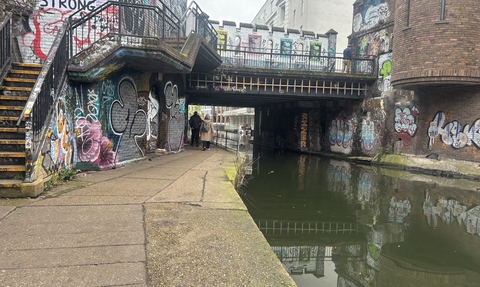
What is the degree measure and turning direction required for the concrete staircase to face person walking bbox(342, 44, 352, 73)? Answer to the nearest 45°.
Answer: approximately 90° to its left

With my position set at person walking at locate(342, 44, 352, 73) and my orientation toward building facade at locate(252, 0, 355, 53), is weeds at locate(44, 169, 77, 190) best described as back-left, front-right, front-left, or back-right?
back-left

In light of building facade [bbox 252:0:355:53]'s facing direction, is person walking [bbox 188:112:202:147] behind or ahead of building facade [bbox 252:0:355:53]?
ahead

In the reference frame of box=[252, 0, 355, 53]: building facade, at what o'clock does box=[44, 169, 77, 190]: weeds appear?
The weeds is roughly at 11 o'clock from the building facade.

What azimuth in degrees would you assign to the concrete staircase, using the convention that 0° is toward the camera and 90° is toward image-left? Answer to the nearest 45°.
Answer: approximately 0°

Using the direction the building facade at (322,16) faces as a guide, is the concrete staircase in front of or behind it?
in front

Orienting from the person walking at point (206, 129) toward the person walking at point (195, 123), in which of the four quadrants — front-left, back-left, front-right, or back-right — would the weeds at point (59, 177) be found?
back-left
